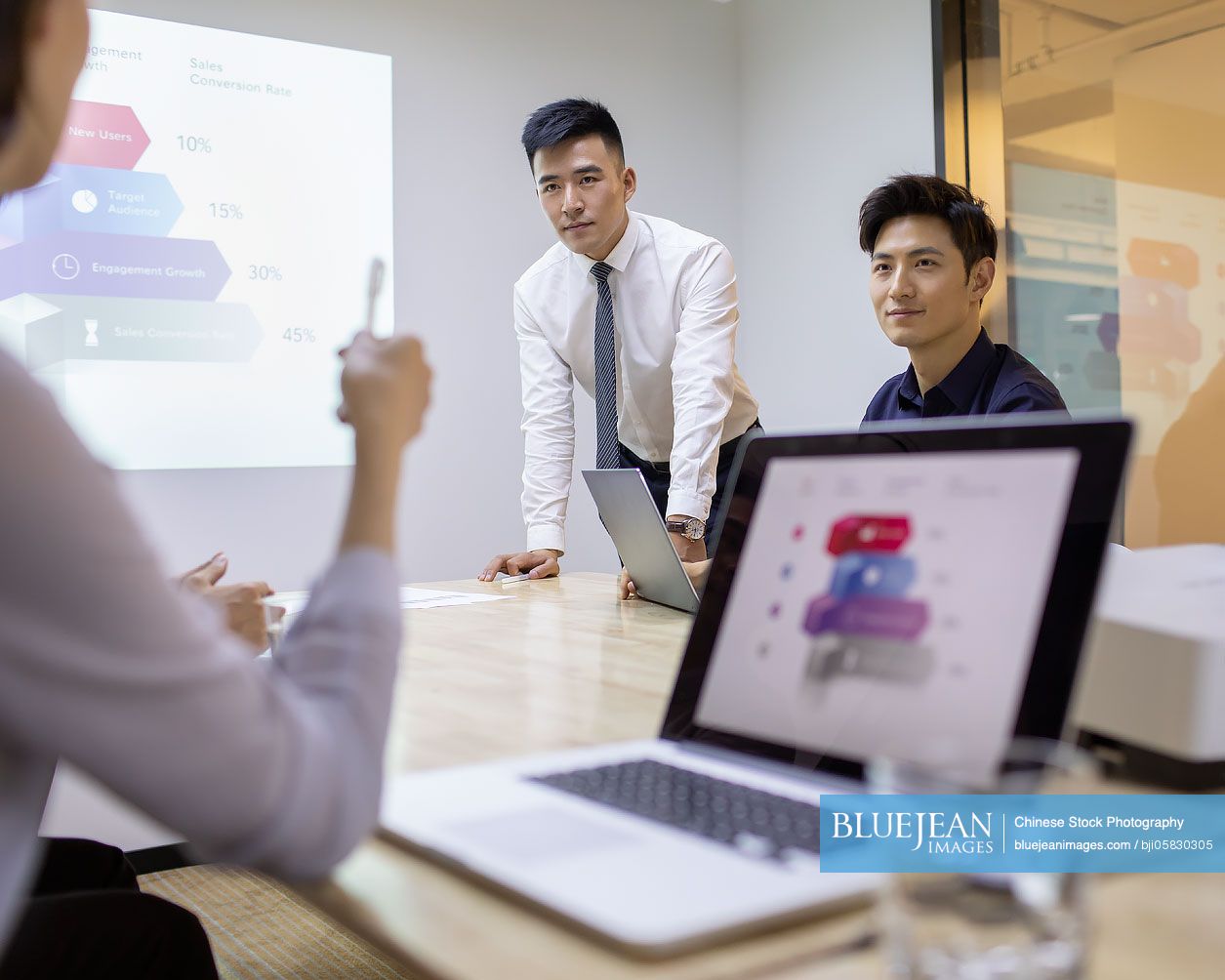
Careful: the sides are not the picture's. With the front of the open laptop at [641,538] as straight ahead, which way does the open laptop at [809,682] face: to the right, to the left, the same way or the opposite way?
the opposite way

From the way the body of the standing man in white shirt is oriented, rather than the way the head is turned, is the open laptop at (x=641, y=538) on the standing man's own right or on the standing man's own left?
on the standing man's own left

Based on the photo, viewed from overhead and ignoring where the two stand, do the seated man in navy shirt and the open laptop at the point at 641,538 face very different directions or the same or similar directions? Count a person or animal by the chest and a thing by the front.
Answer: very different directions

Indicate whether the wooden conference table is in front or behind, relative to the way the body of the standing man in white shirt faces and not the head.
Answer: in front

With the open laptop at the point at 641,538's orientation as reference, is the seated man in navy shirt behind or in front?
in front

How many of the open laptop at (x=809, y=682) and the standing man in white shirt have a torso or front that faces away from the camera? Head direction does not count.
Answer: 0

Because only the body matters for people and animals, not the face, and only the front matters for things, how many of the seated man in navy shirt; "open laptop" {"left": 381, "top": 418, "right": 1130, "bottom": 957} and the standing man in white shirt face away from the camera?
0

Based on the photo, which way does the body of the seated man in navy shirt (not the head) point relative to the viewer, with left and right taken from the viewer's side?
facing the viewer and to the left of the viewer

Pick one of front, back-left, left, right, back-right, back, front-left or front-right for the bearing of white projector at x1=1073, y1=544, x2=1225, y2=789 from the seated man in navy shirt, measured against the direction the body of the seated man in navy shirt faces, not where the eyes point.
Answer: front-left

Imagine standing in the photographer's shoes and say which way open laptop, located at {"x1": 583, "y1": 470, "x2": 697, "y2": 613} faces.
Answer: facing away from the viewer and to the right of the viewer
